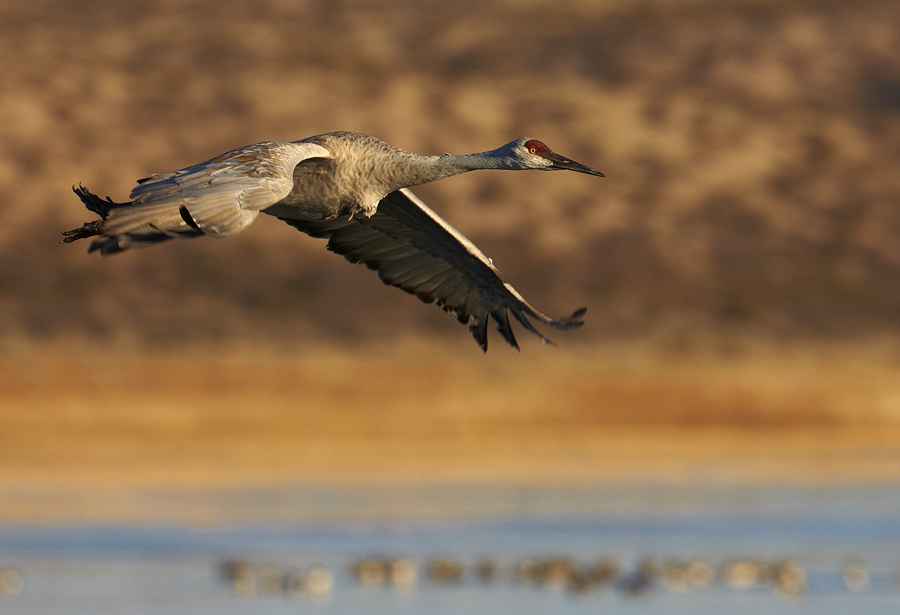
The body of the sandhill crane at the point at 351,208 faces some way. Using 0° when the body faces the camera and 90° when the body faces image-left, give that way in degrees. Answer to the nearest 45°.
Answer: approximately 315°
